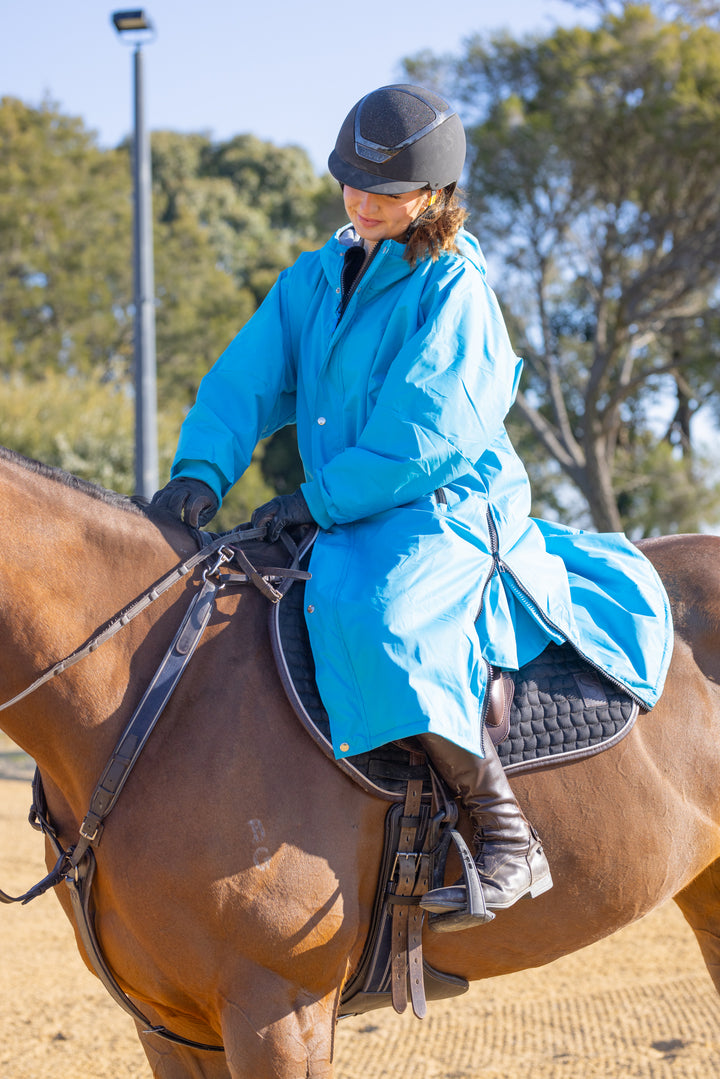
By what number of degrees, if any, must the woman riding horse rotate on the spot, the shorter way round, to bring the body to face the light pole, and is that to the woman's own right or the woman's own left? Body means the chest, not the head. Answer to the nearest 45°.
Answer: approximately 135° to the woman's own right

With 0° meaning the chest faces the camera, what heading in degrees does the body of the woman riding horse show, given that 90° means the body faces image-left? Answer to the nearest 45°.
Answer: approximately 45°
